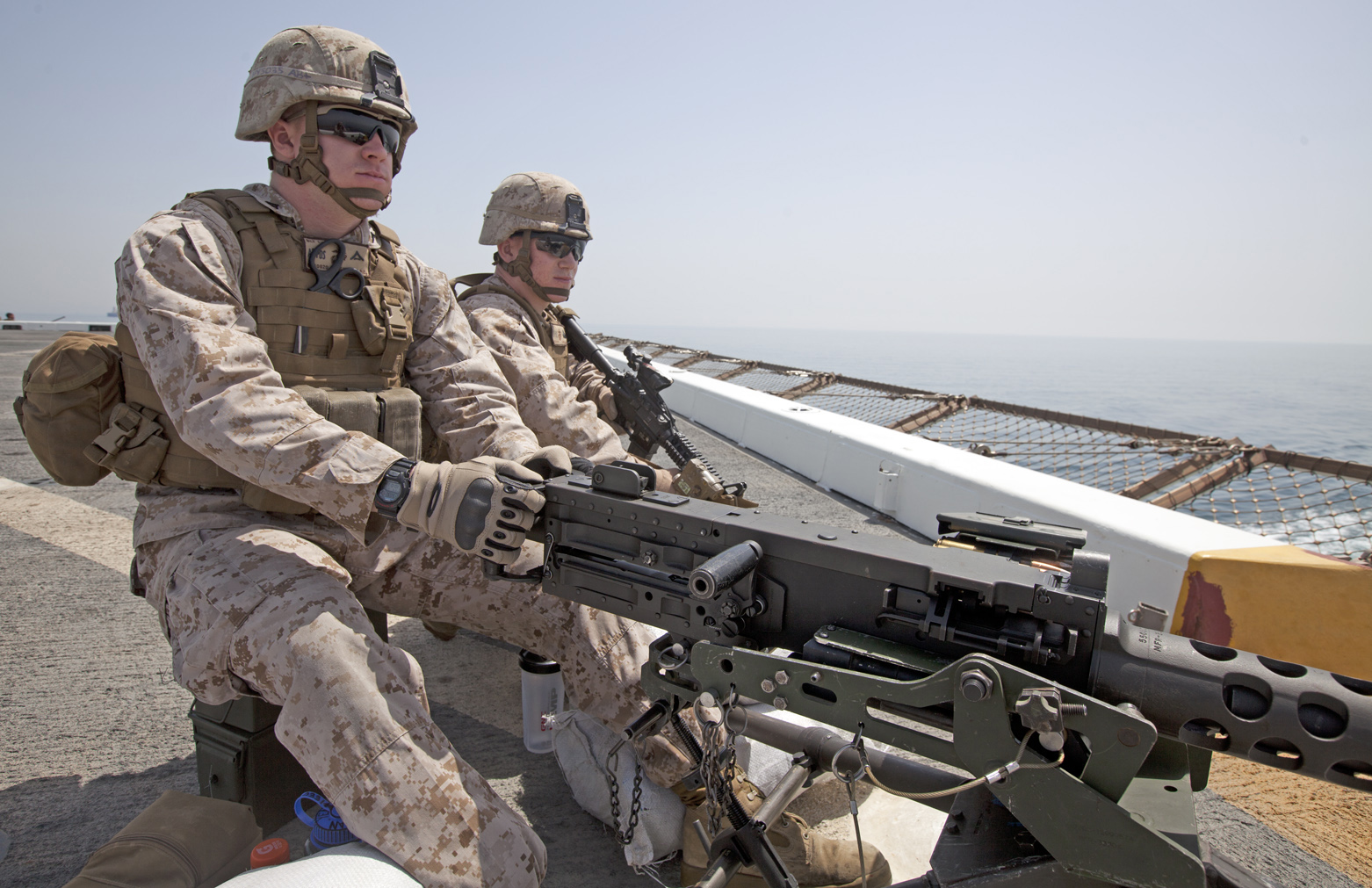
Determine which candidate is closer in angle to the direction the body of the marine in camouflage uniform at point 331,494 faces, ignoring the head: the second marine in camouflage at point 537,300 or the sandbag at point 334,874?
the sandbag

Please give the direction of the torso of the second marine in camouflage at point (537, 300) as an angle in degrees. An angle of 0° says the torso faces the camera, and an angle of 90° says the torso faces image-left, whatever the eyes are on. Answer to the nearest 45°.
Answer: approximately 315°

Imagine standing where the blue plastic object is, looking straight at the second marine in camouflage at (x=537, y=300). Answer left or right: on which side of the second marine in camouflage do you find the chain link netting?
right

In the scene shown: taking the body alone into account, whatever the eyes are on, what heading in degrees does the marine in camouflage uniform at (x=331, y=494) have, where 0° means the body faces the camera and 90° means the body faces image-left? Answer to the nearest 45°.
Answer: approximately 315°

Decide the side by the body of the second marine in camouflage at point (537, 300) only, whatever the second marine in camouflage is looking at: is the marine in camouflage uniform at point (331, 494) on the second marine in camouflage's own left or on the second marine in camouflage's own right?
on the second marine in camouflage's own right

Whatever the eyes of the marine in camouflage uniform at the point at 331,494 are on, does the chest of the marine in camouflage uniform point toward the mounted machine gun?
yes
